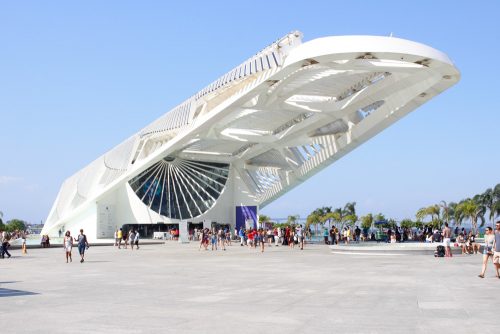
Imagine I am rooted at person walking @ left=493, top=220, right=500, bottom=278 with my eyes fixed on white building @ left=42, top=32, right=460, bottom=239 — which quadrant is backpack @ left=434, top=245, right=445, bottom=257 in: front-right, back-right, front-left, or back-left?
front-right

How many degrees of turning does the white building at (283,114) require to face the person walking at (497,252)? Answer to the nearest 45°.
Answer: approximately 45° to its right

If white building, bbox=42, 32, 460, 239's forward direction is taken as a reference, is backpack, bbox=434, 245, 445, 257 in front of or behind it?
in front
